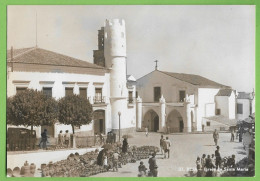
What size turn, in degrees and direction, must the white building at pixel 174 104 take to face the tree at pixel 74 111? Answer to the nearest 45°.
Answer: approximately 45° to its right

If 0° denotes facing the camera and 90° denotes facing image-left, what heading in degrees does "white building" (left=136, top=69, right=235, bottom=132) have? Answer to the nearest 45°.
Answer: approximately 45°
